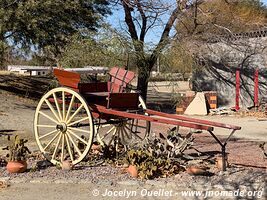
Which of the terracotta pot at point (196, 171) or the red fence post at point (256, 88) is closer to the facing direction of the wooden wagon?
the terracotta pot

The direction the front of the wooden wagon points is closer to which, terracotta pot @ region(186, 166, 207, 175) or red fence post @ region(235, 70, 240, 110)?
the terracotta pot

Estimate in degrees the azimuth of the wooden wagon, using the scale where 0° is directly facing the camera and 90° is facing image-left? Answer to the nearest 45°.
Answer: approximately 315°

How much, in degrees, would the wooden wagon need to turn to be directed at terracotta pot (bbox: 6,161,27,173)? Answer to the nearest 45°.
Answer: approximately 90° to its right

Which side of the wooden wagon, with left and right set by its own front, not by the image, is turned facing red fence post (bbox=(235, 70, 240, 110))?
left

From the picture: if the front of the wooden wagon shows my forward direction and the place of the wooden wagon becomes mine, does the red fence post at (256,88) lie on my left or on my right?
on my left
